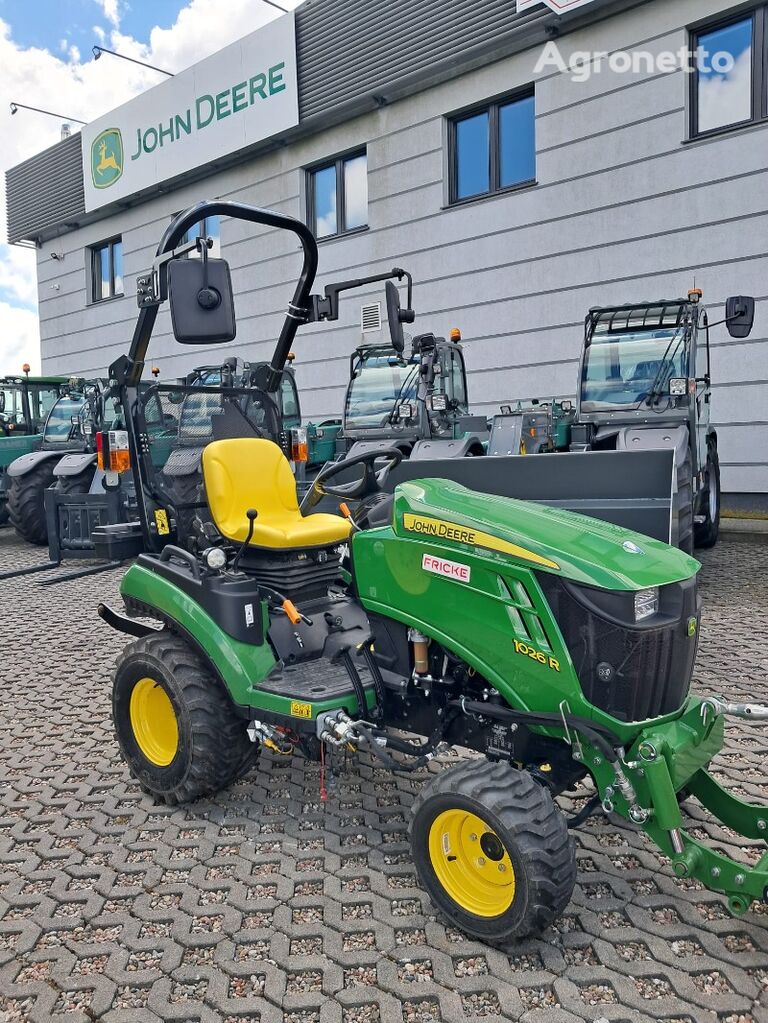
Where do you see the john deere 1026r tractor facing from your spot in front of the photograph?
facing the viewer and to the right of the viewer

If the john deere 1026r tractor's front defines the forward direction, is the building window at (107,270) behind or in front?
behind

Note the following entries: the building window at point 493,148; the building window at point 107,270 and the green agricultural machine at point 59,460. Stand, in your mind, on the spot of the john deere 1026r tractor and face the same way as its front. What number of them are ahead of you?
0

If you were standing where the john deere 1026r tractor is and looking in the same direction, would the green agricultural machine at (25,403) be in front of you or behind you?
behind

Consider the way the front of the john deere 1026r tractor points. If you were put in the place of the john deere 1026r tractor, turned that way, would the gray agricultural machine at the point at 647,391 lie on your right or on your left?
on your left

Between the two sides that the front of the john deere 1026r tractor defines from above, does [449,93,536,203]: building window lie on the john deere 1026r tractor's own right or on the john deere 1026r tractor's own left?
on the john deere 1026r tractor's own left

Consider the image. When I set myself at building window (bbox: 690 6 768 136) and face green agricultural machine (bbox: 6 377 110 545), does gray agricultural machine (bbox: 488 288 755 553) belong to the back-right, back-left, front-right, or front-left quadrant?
front-left

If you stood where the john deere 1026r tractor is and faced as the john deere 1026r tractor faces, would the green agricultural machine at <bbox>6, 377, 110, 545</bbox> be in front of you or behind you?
behind
